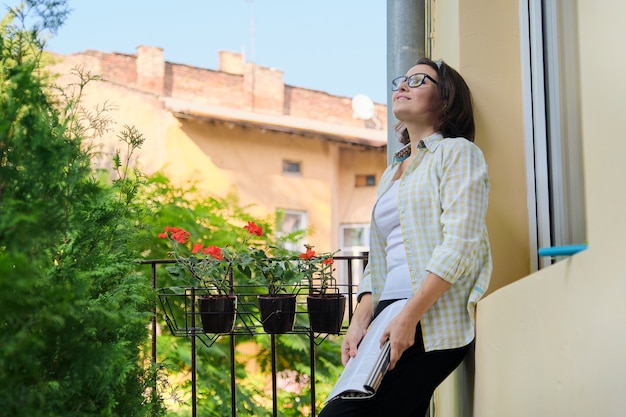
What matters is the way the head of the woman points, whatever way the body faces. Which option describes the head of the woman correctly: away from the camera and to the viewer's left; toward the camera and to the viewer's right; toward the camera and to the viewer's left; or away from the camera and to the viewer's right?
toward the camera and to the viewer's left

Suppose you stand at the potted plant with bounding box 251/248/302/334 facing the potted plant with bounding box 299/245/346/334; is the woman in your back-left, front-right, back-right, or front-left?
front-right

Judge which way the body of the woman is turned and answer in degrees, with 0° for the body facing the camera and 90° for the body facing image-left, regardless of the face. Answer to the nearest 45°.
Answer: approximately 45°

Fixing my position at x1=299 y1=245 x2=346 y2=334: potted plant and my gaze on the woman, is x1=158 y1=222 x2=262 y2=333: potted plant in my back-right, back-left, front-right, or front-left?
back-right

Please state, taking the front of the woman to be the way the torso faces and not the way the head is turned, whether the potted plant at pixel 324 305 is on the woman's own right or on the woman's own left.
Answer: on the woman's own right

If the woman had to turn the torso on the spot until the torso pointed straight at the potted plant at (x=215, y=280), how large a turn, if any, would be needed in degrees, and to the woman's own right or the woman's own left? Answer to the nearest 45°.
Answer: approximately 90° to the woman's own right

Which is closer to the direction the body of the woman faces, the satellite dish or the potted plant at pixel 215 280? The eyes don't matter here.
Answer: the potted plant
